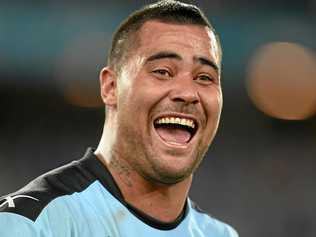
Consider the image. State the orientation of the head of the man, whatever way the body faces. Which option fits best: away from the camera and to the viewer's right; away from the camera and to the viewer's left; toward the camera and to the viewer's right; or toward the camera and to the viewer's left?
toward the camera and to the viewer's right

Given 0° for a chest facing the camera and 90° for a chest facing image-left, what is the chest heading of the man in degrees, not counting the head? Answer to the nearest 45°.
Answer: approximately 315°
